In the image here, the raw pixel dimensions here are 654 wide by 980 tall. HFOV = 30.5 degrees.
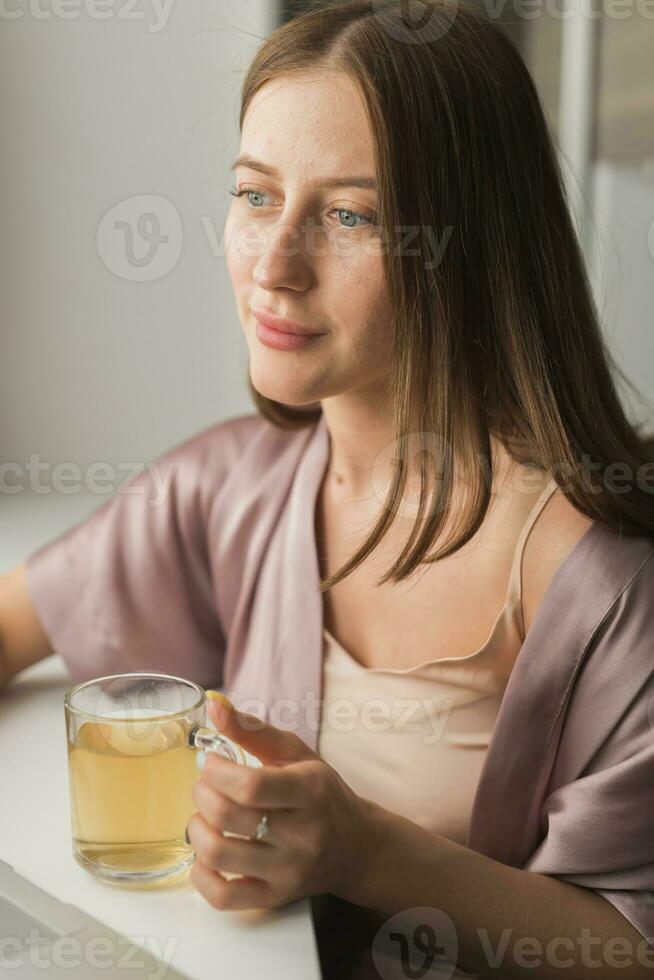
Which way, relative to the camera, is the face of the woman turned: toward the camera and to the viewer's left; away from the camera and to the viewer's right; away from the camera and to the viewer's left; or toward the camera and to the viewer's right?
toward the camera and to the viewer's left

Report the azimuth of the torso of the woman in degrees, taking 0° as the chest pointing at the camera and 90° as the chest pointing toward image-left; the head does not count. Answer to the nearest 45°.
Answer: approximately 45°
